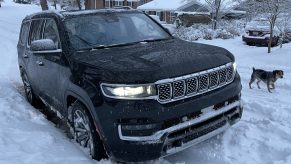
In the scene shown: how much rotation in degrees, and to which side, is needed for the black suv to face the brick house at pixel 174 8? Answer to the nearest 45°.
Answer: approximately 135° to its left

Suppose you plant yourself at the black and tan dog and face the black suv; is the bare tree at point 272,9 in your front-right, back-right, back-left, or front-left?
back-right

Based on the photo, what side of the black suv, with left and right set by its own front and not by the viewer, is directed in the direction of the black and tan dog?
left

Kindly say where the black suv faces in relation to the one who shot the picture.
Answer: facing the viewer and to the right of the viewer

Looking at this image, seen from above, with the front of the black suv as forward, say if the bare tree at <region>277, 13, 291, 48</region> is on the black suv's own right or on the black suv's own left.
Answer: on the black suv's own left

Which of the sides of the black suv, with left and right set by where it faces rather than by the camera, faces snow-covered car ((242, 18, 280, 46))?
left
